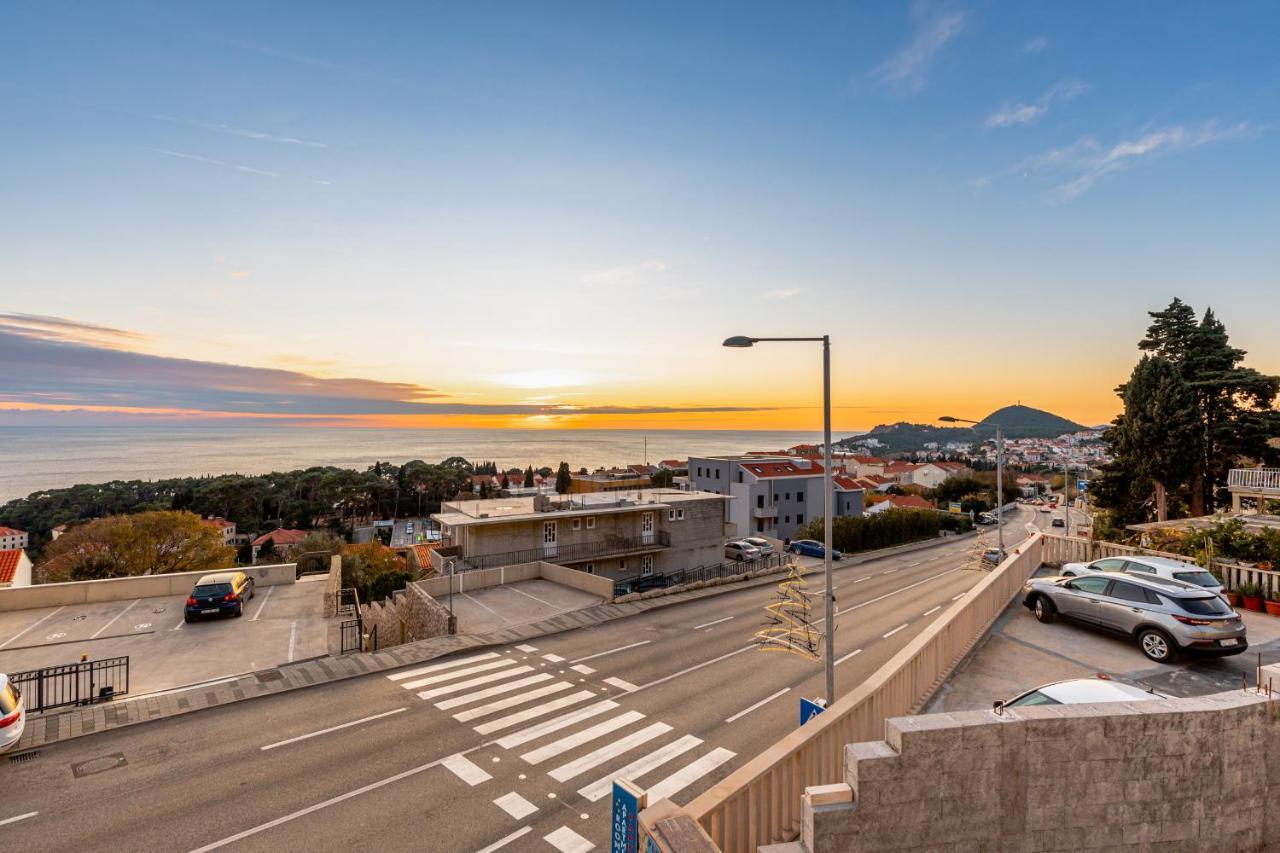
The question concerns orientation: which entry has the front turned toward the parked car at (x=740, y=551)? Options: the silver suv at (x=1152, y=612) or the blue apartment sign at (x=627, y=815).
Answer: the silver suv

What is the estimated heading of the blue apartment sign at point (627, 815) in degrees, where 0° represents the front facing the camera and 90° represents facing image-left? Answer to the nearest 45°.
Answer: approximately 45°

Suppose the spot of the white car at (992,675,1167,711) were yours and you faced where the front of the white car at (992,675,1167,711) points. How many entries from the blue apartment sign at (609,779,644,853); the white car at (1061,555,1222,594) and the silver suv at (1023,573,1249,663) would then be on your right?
2

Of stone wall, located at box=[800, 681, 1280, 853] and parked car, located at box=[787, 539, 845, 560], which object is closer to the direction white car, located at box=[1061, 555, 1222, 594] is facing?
the parked car

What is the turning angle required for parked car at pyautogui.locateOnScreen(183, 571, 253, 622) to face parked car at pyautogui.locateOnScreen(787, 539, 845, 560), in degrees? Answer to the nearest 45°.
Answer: approximately 45° to its right

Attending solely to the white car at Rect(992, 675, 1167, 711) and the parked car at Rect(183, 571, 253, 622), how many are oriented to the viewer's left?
1

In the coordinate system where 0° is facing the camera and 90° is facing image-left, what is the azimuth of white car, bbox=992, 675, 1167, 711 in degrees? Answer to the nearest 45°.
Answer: approximately 90°

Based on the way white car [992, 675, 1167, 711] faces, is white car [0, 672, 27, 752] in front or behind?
in front

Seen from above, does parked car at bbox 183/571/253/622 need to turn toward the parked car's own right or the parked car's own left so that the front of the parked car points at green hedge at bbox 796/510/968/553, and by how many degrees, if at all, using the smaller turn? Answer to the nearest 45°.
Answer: approximately 45° to the parked car's own right

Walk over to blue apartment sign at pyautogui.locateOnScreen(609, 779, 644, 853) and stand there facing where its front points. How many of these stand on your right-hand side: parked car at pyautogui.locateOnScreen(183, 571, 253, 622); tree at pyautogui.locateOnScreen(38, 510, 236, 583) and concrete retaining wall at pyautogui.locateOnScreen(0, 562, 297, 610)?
3

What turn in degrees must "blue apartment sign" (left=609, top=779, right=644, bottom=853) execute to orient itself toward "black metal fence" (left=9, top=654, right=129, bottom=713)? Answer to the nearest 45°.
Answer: approximately 90° to its right

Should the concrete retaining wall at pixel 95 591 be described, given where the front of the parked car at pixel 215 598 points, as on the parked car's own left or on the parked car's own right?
on the parked car's own left

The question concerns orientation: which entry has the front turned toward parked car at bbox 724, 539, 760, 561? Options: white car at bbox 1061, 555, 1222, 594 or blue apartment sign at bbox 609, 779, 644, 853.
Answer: the white car
